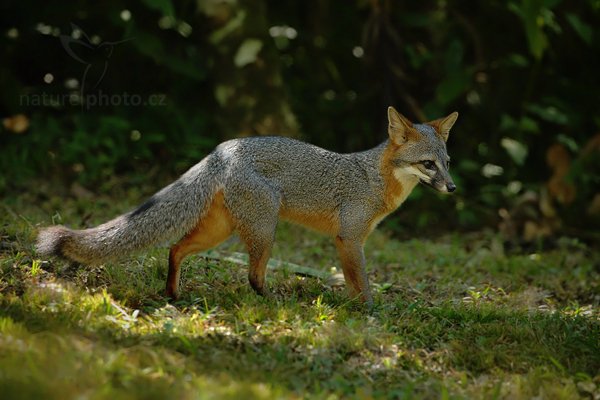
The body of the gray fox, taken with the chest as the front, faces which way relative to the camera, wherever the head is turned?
to the viewer's right
